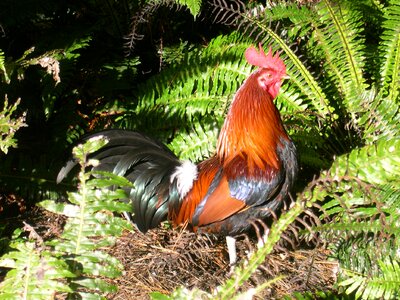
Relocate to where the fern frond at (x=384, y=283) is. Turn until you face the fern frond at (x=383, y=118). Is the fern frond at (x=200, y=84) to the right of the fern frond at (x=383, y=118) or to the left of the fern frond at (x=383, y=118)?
left

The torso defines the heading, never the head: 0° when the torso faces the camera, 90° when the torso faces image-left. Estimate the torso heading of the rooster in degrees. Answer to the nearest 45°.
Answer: approximately 270°

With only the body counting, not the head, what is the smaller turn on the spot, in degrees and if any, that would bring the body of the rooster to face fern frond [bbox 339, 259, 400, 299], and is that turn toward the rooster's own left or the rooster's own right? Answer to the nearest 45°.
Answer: approximately 45° to the rooster's own right

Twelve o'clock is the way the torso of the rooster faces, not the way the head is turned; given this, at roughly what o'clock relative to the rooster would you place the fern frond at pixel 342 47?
The fern frond is roughly at 11 o'clock from the rooster.

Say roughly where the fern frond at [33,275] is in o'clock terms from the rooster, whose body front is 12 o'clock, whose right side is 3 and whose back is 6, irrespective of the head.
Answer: The fern frond is roughly at 4 o'clock from the rooster.

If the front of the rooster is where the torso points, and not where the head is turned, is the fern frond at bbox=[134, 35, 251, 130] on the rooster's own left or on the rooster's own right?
on the rooster's own left

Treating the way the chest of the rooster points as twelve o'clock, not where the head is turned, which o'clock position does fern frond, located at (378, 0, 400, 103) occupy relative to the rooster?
The fern frond is roughly at 11 o'clock from the rooster.

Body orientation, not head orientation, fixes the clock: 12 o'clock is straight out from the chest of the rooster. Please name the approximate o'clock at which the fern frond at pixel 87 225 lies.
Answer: The fern frond is roughly at 4 o'clock from the rooster.

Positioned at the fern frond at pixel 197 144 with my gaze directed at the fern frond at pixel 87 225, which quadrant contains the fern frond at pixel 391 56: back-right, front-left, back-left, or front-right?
back-left
